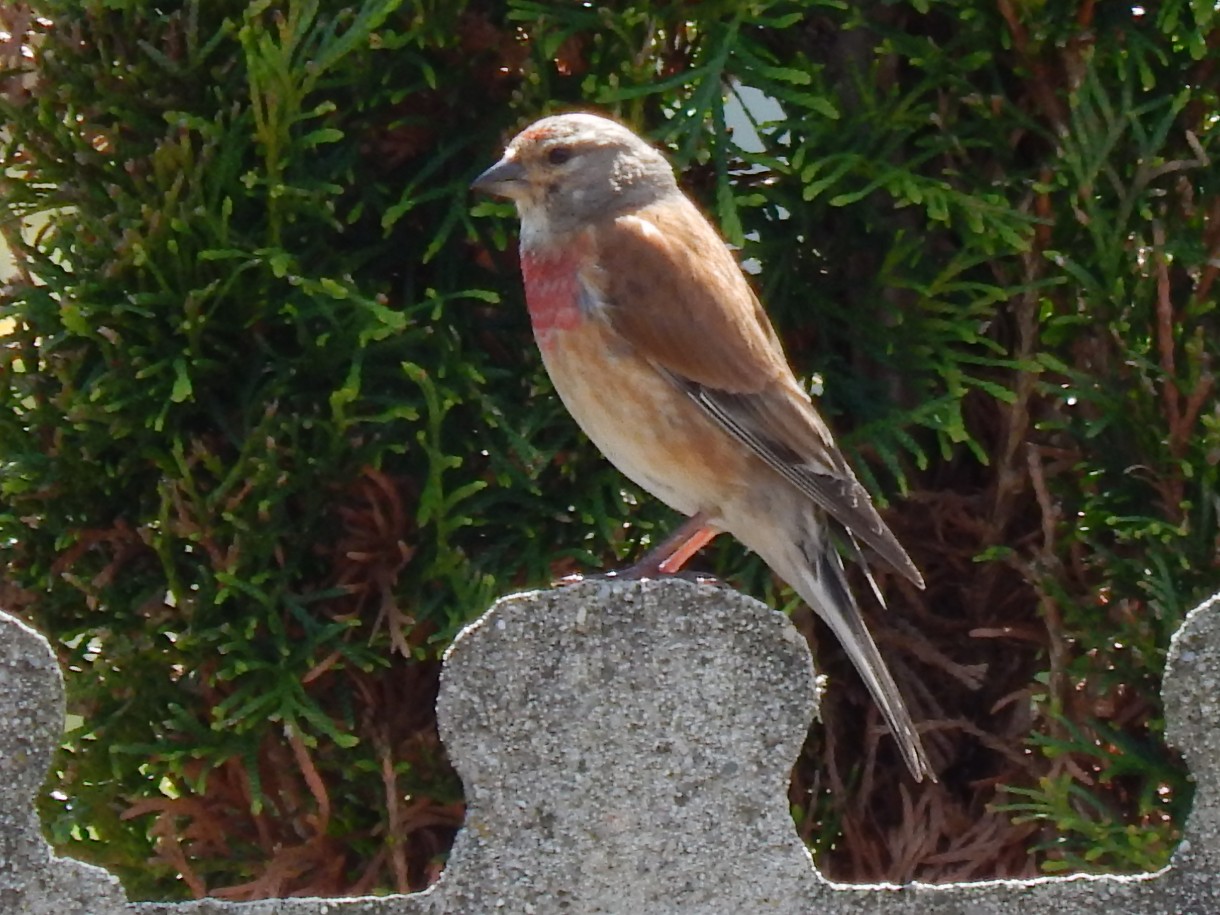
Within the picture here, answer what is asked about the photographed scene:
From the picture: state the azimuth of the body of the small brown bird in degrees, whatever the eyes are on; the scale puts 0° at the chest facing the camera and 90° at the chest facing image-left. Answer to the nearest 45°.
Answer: approximately 90°
